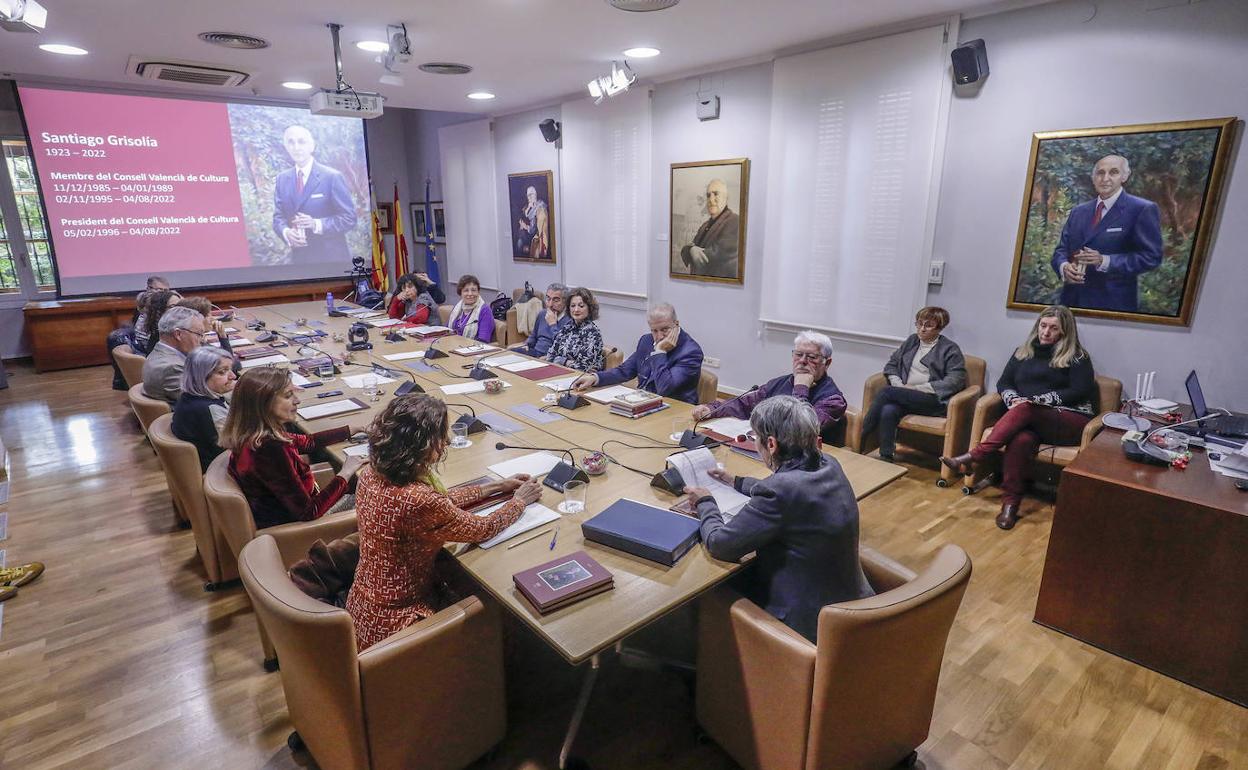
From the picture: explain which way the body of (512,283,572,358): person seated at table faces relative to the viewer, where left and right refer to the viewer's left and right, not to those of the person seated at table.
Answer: facing the viewer and to the left of the viewer

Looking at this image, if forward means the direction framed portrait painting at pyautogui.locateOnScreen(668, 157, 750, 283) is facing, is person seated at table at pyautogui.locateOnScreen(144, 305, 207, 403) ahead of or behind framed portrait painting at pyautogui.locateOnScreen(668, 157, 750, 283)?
ahead

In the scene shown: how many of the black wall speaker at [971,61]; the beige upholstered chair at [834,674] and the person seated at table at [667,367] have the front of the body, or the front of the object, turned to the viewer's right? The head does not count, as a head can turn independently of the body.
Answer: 0

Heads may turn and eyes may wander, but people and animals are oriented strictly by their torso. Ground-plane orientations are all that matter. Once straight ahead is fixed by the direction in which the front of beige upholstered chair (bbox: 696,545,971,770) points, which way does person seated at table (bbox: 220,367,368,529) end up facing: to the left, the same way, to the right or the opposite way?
to the right

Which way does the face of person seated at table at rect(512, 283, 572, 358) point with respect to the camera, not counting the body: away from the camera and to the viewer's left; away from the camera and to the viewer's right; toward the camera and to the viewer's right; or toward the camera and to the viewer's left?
toward the camera and to the viewer's left

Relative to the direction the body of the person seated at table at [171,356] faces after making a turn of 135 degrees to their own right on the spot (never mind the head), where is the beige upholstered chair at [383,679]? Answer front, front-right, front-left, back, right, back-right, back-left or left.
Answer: front-left

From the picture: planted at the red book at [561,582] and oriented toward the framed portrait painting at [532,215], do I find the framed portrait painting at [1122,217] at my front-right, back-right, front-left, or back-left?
front-right

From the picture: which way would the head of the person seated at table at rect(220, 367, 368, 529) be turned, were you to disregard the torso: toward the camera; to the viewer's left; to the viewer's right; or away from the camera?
to the viewer's right

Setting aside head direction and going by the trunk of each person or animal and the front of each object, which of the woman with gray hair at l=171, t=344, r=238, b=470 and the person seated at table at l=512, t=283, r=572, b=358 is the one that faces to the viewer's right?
the woman with gray hair

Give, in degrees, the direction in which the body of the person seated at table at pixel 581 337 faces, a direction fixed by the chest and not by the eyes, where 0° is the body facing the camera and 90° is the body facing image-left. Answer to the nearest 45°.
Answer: approximately 45°

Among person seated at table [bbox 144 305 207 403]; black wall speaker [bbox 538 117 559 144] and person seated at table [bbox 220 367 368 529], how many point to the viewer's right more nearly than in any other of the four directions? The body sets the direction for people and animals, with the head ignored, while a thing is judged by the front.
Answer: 2

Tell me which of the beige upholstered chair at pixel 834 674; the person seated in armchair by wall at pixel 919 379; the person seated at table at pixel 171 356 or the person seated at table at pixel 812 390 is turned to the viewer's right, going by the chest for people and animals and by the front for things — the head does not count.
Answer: the person seated at table at pixel 171 356

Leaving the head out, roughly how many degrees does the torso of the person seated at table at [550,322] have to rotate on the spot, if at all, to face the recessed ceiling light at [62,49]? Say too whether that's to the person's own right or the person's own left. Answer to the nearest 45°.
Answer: approximately 45° to the person's own right

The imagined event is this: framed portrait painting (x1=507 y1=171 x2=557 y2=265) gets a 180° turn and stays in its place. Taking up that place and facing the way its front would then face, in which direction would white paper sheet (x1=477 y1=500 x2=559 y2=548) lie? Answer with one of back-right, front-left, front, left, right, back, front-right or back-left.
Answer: back-right

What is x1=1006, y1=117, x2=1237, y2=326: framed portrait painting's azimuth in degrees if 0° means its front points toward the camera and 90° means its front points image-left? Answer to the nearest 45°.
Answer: approximately 45°

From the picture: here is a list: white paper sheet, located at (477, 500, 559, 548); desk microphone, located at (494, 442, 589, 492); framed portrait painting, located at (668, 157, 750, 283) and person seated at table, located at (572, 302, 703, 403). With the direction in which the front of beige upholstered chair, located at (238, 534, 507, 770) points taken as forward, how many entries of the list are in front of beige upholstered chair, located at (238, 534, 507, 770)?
4

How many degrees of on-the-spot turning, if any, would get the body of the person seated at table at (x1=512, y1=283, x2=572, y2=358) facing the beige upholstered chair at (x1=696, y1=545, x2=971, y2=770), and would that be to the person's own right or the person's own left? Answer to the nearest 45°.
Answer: approximately 45° to the person's own left

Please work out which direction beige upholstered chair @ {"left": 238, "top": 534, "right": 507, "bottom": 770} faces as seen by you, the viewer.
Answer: facing away from the viewer and to the right of the viewer

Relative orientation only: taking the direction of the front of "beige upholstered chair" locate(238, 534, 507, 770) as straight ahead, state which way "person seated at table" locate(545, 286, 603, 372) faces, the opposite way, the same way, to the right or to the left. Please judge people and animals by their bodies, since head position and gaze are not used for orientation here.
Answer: the opposite way
